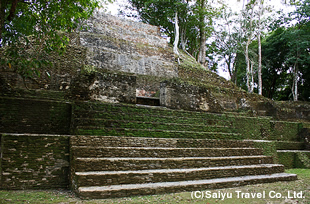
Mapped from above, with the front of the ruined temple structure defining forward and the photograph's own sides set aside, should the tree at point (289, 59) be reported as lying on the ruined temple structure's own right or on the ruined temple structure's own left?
on the ruined temple structure's own left

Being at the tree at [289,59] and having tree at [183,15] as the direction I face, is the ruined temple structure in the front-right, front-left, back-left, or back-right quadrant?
front-left

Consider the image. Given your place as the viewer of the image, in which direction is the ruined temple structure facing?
facing the viewer and to the right of the viewer

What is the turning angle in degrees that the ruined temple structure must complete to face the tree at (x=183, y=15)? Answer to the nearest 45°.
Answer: approximately 135° to its left
